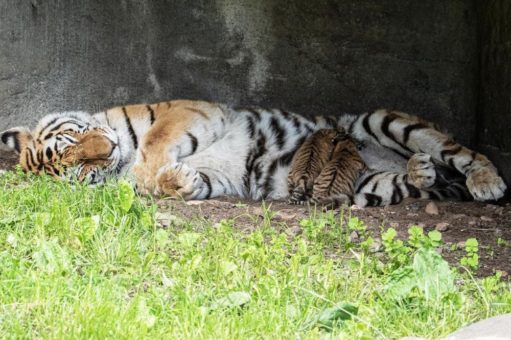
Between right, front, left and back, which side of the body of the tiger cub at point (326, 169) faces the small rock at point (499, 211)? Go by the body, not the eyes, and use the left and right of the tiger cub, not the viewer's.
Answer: right

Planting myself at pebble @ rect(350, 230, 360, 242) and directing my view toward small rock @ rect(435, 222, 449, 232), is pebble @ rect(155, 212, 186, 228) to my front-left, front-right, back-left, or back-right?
back-left

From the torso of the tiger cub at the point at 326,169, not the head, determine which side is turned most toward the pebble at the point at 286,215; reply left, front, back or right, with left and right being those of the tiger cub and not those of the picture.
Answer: back

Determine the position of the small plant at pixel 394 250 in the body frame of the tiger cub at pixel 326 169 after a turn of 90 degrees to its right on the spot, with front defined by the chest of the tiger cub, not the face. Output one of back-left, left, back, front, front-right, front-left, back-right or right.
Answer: right

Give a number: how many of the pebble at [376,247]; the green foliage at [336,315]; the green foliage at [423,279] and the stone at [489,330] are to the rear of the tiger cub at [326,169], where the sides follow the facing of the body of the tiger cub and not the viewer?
4

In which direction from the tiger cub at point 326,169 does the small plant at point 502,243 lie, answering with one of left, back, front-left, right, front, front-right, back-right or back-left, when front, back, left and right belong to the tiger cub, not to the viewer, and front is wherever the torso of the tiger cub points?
back-right

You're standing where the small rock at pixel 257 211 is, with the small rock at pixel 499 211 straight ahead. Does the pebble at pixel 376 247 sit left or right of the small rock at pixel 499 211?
right

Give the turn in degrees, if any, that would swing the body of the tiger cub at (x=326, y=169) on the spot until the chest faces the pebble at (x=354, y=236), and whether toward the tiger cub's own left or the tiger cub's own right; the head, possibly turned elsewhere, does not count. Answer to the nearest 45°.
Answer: approximately 180°

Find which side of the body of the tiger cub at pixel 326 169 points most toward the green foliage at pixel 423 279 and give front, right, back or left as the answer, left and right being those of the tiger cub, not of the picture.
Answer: back

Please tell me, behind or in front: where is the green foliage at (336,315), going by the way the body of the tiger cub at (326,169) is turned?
behind

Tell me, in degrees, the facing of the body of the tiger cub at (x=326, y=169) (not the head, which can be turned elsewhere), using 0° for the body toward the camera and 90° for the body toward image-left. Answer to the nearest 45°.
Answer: approximately 180°

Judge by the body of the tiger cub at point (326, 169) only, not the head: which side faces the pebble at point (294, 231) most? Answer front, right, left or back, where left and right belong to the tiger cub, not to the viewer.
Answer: back
